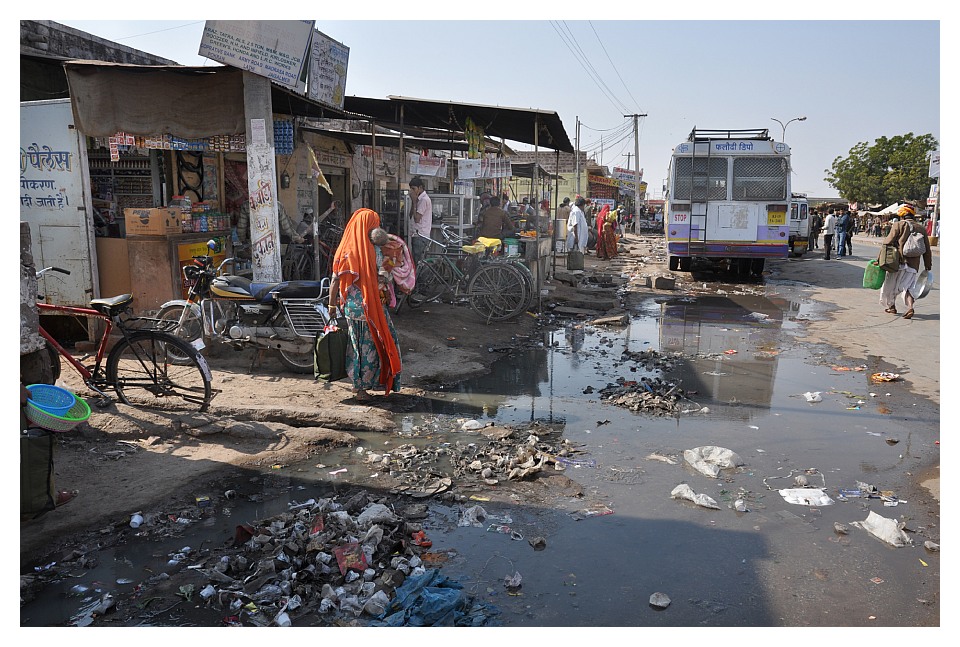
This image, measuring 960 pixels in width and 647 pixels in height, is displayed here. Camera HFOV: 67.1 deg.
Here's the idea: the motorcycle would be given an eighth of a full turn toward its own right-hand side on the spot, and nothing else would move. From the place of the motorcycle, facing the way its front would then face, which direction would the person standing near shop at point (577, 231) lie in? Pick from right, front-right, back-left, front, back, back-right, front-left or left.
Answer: front-right

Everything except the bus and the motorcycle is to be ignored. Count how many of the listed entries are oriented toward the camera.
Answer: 0

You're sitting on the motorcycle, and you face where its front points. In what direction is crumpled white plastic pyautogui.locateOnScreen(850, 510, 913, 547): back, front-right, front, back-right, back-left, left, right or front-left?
back

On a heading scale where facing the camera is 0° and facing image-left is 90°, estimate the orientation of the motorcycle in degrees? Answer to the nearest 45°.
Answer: approximately 135°

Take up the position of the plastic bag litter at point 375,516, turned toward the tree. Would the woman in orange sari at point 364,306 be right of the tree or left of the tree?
left

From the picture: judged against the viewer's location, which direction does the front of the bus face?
facing away from the viewer

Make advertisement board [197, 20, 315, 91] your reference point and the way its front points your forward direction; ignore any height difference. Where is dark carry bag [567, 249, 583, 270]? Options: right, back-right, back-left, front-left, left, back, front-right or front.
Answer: back-left

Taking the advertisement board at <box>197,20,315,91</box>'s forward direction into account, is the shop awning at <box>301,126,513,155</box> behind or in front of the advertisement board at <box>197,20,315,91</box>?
behind

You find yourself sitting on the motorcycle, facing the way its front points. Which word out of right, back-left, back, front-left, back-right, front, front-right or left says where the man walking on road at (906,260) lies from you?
back-right

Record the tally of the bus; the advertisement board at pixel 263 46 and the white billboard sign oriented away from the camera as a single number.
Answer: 1

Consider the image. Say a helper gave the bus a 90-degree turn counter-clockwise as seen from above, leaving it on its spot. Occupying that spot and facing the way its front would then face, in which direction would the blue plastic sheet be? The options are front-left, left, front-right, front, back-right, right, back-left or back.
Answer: left

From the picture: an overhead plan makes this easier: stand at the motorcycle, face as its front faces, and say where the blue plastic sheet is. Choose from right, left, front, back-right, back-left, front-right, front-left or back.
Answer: back-left

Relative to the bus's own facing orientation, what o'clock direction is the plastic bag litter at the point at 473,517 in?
The plastic bag litter is roughly at 6 o'clock from the bus.
